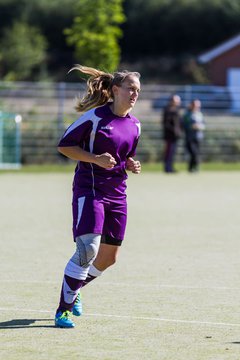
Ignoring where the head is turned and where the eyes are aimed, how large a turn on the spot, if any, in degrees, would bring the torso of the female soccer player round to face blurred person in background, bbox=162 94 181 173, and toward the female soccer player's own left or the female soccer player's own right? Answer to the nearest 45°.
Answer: approximately 135° to the female soccer player's own left

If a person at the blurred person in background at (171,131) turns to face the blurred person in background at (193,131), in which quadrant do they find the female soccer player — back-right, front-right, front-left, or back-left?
back-right

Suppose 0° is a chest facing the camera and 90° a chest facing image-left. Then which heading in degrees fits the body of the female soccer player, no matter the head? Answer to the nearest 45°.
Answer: approximately 315°

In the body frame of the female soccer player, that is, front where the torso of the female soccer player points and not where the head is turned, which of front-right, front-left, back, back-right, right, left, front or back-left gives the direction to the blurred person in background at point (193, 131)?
back-left

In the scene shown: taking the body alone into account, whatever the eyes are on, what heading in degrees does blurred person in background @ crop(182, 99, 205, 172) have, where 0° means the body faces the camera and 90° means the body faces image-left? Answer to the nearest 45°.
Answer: approximately 315°

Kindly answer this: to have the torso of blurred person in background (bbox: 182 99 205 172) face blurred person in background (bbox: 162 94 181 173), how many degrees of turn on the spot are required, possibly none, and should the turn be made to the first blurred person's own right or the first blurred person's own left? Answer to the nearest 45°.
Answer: approximately 135° to the first blurred person's own right

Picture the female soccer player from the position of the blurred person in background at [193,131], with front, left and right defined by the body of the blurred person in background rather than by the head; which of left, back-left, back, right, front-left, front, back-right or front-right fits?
front-right
